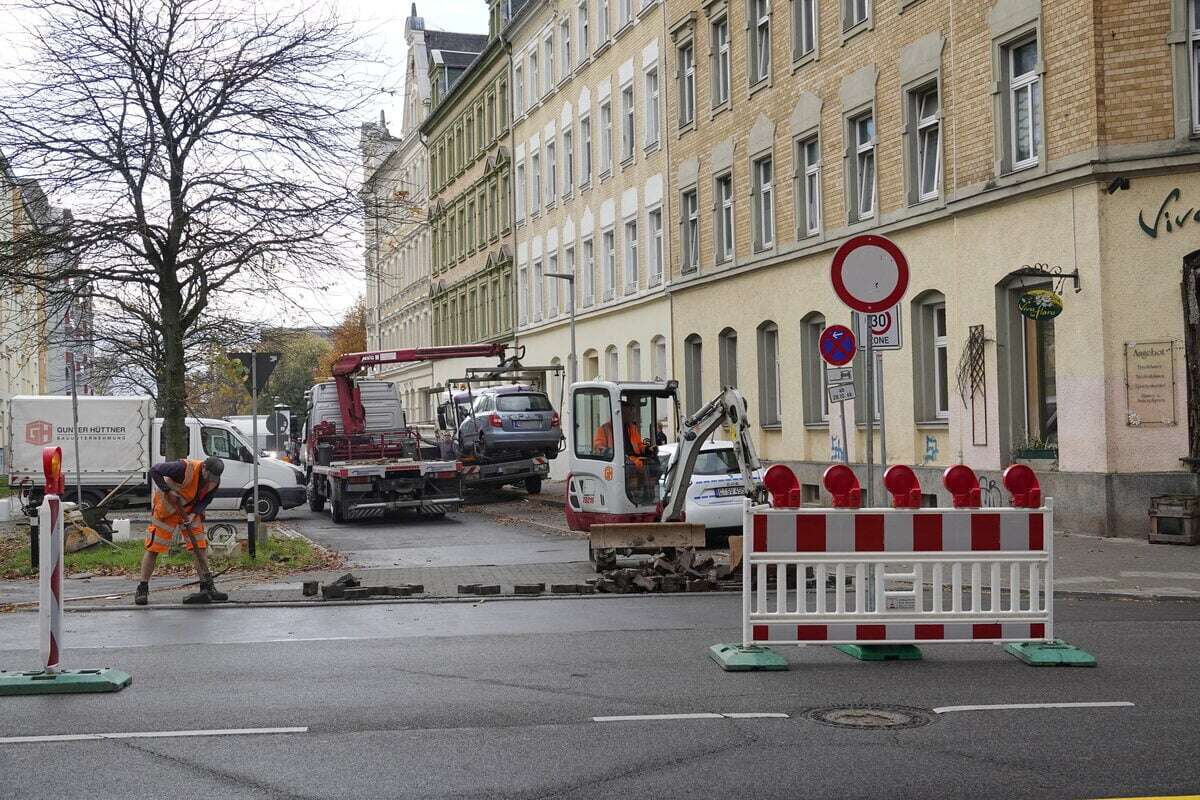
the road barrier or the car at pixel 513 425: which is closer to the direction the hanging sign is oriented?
the road barrier

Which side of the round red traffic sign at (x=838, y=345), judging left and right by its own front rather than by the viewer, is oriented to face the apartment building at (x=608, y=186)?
back

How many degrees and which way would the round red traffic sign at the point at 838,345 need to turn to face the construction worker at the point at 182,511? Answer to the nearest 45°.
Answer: approximately 45° to its right

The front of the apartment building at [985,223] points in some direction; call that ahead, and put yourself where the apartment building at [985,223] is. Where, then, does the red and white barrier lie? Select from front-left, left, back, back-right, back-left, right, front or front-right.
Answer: front-left

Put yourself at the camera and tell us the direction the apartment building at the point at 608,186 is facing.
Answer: facing the viewer and to the left of the viewer

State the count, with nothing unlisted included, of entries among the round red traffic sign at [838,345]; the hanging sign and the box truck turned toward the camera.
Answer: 2

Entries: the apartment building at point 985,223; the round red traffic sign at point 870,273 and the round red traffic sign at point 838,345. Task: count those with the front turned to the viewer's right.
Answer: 0

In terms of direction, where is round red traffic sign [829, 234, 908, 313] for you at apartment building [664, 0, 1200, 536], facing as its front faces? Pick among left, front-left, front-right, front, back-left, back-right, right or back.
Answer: front-left

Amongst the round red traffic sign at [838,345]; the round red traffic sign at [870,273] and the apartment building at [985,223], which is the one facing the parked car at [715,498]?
the apartment building

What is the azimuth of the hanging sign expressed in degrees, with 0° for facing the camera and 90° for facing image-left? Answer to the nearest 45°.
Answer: approximately 0°

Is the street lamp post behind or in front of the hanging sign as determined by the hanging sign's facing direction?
behind

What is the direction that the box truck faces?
to the viewer's right

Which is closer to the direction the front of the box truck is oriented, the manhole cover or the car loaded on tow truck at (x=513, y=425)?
the car loaded on tow truck

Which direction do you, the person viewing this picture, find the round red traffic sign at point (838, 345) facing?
facing the viewer

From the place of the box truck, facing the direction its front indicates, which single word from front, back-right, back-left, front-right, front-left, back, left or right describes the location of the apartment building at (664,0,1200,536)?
front-right
